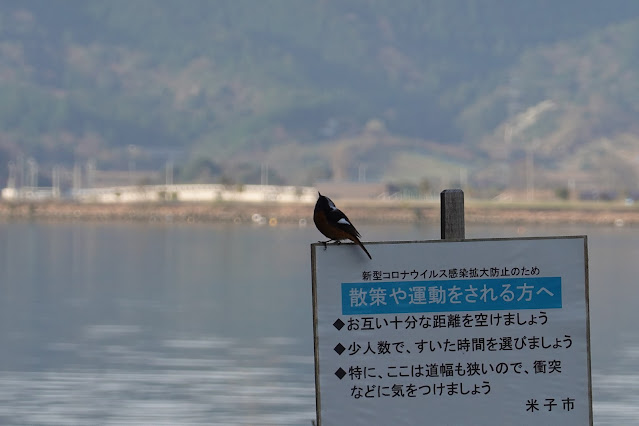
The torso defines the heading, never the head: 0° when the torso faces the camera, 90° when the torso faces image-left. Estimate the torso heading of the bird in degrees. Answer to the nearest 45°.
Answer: approximately 90°

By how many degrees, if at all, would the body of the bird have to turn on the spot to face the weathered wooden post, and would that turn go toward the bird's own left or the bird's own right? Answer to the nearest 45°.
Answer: approximately 180°
